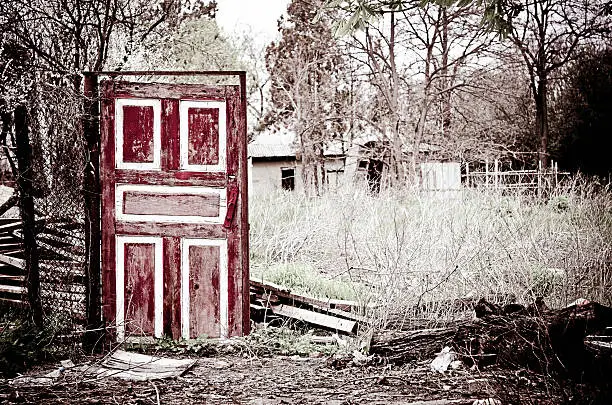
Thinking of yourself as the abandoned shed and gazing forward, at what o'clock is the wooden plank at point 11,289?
The wooden plank is roughly at 12 o'clock from the abandoned shed.

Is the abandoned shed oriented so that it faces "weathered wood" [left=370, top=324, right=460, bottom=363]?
yes

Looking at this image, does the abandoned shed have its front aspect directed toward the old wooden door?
yes

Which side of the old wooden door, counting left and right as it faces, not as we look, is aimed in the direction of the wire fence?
right

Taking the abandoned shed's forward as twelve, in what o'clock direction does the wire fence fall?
The wire fence is roughly at 12 o'clock from the abandoned shed.

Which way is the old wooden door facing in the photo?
toward the camera

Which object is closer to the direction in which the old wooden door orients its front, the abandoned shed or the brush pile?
the brush pile

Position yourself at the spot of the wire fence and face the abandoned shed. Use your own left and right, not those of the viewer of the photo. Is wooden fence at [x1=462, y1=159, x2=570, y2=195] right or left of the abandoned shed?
right

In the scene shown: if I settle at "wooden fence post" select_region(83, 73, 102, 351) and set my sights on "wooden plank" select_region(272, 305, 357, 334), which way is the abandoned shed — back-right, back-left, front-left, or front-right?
front-left

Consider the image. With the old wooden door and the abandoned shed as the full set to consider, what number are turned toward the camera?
2

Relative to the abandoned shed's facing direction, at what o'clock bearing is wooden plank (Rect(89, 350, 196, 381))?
The wooden plank is roughly at 12 o'clock from the abandoned shed.

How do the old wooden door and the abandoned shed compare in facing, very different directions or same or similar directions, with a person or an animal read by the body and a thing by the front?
same or similar directions

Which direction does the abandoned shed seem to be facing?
toward the camera
